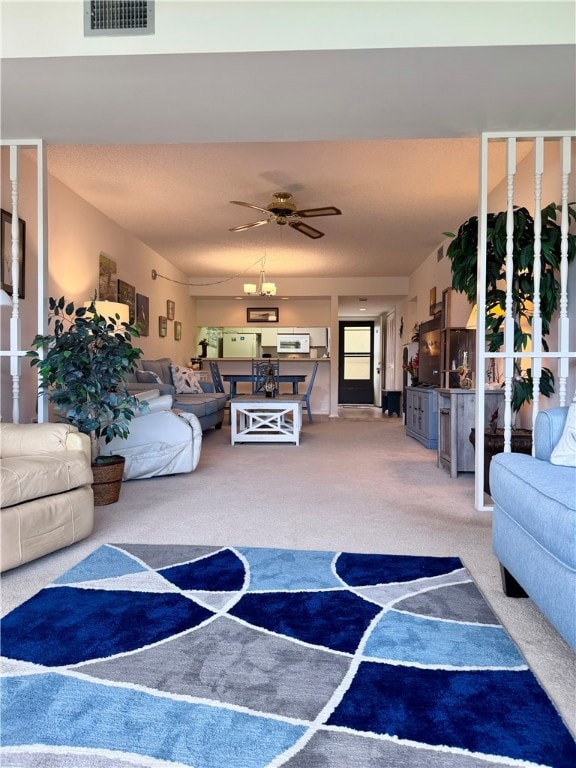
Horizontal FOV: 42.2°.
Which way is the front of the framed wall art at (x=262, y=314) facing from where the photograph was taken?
facing the viewer

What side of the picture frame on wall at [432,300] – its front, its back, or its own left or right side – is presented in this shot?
left

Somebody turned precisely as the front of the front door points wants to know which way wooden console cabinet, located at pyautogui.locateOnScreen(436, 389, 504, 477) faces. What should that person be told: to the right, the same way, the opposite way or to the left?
to the right

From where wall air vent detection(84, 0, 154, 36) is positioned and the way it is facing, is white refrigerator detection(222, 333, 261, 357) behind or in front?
behind

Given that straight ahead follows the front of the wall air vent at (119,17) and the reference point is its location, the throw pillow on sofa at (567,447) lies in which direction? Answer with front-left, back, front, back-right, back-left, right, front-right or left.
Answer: front-left

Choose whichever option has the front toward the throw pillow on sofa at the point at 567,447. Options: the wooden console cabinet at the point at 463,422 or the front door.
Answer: the front door

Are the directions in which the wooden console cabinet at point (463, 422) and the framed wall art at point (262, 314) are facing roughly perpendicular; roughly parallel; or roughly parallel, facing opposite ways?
roughly perpendicular

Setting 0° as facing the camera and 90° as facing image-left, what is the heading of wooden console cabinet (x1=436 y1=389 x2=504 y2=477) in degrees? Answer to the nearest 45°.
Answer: approximately 90°

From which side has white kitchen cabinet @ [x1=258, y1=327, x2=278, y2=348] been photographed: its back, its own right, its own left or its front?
front

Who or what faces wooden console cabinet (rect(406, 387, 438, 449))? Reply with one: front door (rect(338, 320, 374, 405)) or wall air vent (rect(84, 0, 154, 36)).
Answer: the front door

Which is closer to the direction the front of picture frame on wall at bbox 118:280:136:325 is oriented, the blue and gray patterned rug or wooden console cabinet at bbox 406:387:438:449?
the wooden console cabinet

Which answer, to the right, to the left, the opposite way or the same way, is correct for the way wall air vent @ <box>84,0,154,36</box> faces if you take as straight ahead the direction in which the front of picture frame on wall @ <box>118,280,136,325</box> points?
to the right

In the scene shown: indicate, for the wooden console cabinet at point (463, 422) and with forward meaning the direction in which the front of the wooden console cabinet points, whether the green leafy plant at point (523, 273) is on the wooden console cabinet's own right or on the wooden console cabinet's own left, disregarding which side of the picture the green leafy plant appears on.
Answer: on the wooden console cabinet's own left

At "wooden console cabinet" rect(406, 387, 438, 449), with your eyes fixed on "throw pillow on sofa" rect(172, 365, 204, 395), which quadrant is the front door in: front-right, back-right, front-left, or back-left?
front-right

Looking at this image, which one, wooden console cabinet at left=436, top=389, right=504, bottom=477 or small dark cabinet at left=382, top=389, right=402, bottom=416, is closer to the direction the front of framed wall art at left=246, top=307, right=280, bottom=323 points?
the wooden console cabinet

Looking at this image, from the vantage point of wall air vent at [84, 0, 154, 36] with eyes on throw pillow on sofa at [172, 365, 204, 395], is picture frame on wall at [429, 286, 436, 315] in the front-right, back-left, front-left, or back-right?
front-right

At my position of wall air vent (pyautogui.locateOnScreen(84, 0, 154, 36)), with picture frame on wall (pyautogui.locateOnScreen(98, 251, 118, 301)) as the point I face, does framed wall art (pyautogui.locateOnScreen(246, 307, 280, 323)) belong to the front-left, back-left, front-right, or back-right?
front-right
